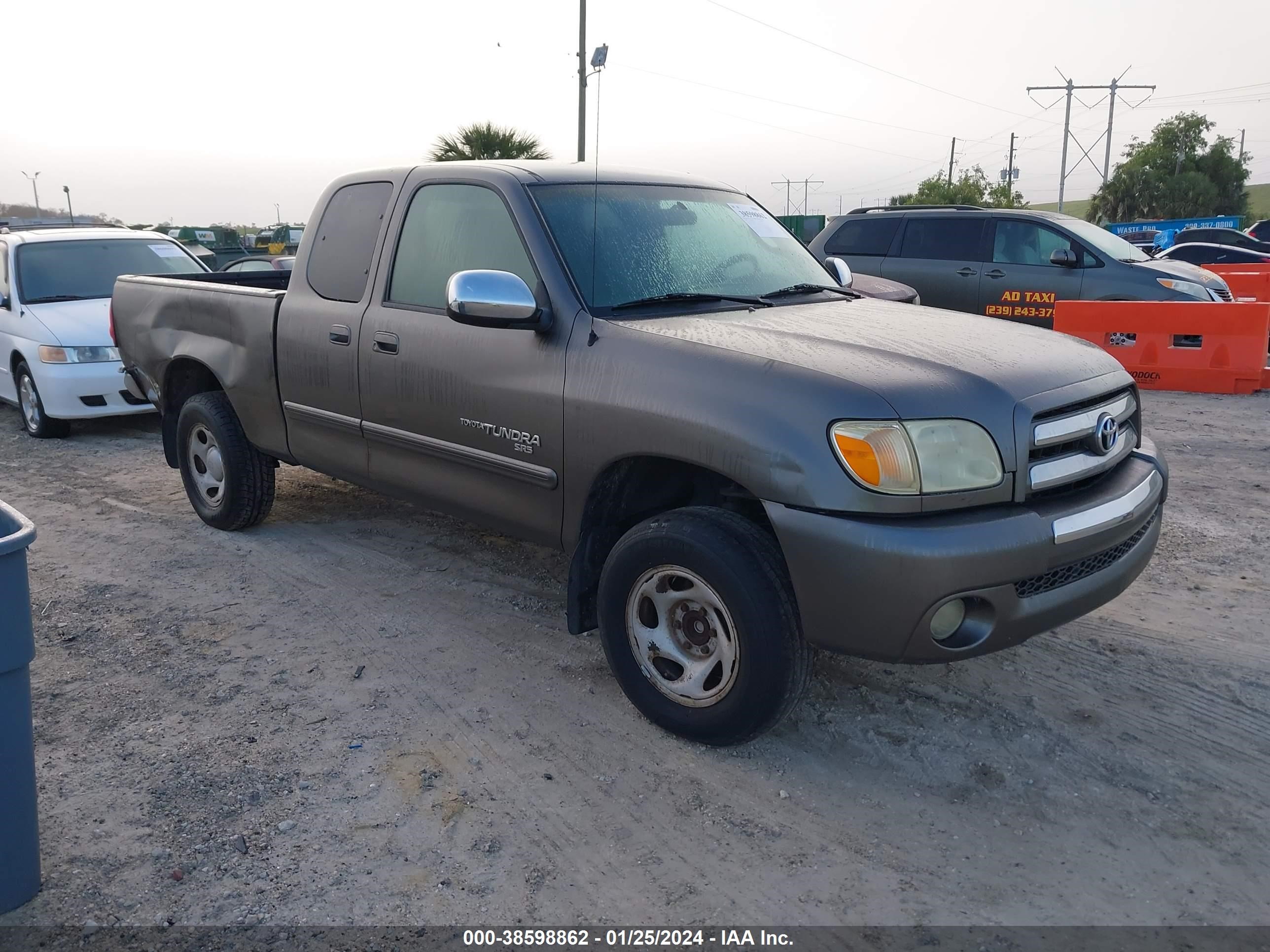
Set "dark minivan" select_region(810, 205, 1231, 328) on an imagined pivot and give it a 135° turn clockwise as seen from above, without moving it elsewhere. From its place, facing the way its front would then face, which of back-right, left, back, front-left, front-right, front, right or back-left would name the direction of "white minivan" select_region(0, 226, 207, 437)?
front

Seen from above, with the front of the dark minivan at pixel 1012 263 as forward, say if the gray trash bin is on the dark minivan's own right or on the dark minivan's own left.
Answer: on the dark minivan's own right

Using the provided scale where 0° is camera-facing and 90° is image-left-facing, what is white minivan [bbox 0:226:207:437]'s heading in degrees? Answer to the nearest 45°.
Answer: approximately 315°

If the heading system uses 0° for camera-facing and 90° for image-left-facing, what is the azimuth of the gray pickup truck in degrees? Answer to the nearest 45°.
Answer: approximately 315°

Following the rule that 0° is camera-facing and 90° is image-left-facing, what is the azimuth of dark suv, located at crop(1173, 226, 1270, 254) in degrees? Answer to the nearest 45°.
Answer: approximately 270°

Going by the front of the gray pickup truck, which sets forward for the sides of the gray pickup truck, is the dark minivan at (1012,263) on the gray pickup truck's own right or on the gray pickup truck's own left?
on the gray pickup truck's own left

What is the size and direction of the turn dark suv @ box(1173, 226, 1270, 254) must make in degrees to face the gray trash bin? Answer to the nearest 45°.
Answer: approximately 90° to its right

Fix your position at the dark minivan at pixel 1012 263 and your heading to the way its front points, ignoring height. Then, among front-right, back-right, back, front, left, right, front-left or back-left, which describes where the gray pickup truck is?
right

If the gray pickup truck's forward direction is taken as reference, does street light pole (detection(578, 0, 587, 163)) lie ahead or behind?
behind

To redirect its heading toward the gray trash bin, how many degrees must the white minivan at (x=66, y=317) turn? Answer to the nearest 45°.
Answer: approximately 45° to its right

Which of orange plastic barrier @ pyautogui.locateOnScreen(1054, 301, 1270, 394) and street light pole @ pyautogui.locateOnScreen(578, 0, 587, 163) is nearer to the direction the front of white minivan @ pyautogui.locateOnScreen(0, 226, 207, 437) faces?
the orange plastic barrier

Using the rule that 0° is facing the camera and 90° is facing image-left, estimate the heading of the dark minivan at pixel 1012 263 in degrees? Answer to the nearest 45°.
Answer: approximately 270°
